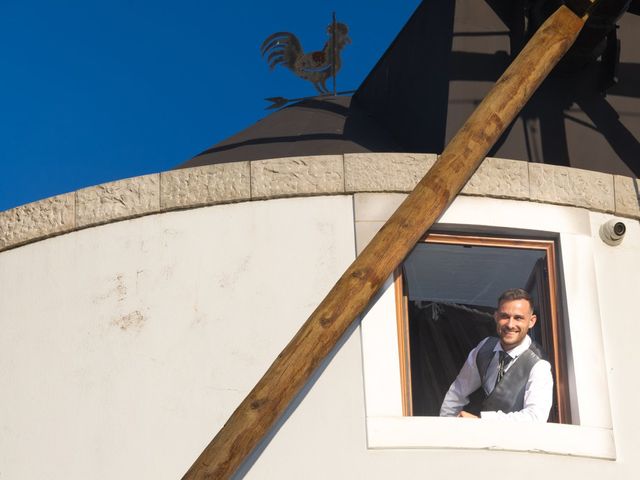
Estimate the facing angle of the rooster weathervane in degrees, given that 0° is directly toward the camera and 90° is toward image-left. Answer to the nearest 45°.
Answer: approximately 270°

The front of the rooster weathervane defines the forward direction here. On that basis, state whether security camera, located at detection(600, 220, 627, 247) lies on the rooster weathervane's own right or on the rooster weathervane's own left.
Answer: on the rooster weathervane's own right
